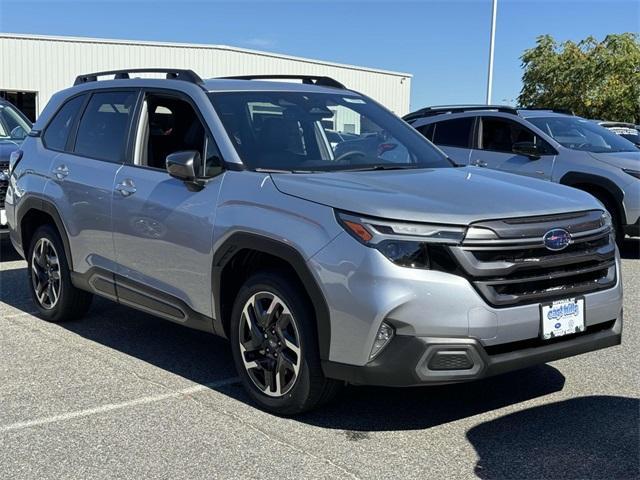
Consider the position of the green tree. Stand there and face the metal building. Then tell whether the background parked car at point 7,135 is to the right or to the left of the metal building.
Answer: left

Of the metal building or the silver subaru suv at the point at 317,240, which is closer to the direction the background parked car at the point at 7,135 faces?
the silver subaru suv

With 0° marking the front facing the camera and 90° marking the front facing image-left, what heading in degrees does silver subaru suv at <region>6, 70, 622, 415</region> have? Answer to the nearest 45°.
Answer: approximately 315°

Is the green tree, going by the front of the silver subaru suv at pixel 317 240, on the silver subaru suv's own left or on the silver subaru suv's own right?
on the silver subaru suv's own left

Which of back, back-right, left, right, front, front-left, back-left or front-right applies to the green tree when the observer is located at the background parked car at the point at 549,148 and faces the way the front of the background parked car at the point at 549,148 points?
back-left

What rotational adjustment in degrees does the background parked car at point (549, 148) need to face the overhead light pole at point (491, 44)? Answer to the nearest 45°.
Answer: approximately 135° to its left

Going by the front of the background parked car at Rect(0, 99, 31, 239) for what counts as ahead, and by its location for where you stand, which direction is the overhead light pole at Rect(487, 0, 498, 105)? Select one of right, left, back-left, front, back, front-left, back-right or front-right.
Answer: left

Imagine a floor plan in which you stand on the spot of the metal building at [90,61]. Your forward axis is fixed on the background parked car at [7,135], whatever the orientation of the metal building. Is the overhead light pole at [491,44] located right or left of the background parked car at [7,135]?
left

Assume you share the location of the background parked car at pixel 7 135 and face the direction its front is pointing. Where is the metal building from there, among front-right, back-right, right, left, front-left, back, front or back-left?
back-left

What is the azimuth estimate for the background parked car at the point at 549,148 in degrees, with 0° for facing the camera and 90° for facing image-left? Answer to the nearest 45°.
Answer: approximately 315°

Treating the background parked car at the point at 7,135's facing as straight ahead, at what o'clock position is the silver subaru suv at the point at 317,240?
The silver subaru suv is roughly at 11 o'clock from the background parked car.

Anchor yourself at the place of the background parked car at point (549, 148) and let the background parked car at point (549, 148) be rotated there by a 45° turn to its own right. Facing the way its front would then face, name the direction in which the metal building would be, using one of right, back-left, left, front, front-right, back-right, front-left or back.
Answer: back-right

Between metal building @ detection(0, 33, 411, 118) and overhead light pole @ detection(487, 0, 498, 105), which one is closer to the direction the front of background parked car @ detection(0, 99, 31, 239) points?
the overhead light pole

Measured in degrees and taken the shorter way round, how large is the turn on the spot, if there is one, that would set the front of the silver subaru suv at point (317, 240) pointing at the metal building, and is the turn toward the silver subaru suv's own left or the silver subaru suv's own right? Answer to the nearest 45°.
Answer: approximately 135° to the silver subaru suv's own left

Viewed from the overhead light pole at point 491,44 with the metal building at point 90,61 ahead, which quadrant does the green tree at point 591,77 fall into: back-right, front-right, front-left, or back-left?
back-right

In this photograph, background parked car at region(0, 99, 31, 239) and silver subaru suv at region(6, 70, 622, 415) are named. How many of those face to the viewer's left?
0
